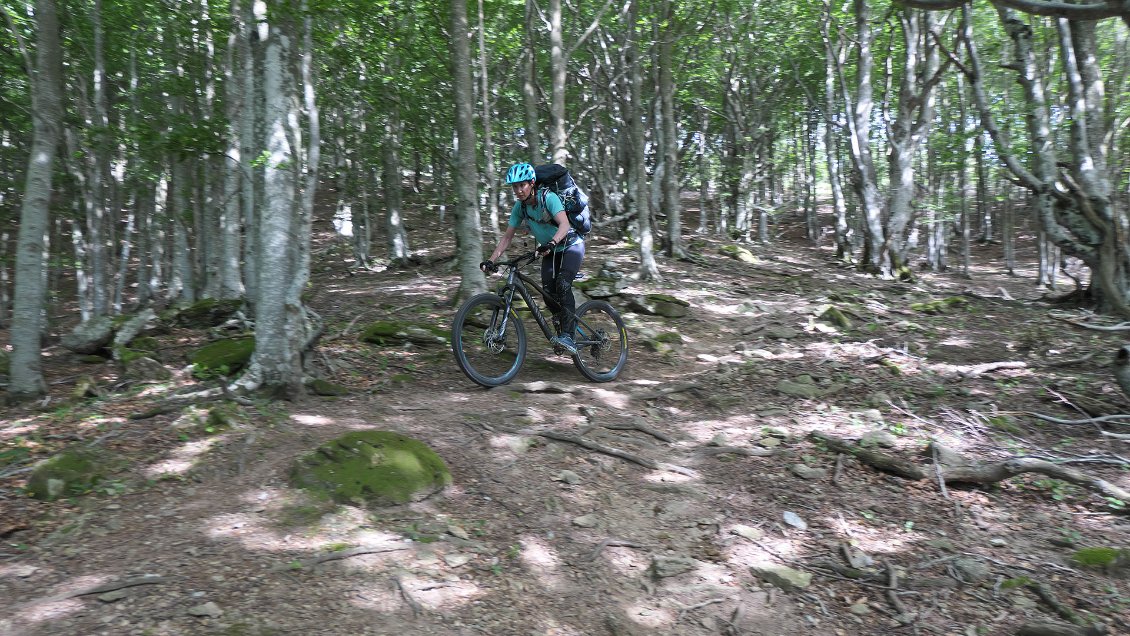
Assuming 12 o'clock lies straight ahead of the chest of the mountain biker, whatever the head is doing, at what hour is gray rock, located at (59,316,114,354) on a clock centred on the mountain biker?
The gray rock is roughly at 2 o'clock from the mountain biker.

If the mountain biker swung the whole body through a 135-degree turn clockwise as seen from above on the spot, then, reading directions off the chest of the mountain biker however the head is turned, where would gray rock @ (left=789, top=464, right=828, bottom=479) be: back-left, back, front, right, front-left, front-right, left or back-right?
back-right

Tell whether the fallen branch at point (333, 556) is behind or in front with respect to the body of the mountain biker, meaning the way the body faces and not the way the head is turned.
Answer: in front

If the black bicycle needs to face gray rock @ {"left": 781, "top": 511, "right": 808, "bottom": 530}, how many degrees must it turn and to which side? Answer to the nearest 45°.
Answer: approximately 90° to its left

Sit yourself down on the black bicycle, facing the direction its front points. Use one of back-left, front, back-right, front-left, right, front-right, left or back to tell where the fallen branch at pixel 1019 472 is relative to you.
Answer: left

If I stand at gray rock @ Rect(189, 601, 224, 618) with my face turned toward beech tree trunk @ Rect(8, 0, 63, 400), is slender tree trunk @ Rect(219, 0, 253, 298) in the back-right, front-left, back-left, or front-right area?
front-right

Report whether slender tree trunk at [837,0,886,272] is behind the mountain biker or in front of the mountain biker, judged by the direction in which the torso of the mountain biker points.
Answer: behind

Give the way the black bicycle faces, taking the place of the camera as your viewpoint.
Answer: facing the viewer and to the left of the viewer

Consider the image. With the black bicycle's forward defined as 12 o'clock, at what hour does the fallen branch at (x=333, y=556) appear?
The fallen branch is roughly at 11 o'clock from the black bicycle.

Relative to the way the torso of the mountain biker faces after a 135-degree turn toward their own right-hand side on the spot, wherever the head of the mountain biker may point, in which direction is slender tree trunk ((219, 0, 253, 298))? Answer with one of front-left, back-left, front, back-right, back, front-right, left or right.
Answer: front-left

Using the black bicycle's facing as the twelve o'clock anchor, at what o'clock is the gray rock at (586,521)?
The gray rock is roughly at 10 o'clock from the black bicycle.

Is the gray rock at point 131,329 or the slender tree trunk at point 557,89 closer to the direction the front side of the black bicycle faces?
the gray rock

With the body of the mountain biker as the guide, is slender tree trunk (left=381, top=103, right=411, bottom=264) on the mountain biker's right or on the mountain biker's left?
on the mountain biker's right

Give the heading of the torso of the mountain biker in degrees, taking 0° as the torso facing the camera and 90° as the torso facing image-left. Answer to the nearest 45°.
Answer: approximately 45°

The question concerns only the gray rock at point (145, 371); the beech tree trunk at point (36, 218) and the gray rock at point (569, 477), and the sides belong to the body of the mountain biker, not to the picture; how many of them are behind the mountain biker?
0

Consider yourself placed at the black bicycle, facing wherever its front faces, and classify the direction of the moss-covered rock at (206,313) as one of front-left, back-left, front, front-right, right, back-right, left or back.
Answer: right

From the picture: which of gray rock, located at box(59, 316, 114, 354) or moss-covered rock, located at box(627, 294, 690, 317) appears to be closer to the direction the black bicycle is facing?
the gray rock

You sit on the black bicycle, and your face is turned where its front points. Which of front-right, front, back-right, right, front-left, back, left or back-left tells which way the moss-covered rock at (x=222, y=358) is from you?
front-right

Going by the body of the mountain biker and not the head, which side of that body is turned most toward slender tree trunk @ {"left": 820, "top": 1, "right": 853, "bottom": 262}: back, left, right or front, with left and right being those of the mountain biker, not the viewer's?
back

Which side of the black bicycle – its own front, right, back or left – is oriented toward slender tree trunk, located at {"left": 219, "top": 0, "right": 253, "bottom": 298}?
right
